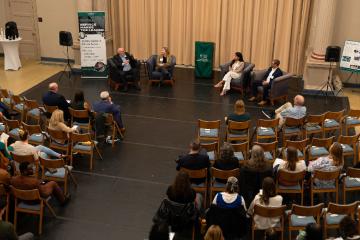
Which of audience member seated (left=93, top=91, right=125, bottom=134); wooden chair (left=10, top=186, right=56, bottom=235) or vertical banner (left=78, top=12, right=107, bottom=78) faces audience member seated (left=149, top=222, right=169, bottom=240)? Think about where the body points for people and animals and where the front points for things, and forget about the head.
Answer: the vertical banner

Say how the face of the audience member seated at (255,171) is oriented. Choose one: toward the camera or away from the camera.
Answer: away from the camera

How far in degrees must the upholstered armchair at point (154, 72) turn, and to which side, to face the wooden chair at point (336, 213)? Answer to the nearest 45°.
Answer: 0° — it already faces it

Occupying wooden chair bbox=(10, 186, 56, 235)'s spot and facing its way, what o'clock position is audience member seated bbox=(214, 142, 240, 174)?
The audience member seated is roughly at 2 o'clock from the wooden chair.

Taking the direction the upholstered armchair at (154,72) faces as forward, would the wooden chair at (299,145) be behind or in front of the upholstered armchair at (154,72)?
in front

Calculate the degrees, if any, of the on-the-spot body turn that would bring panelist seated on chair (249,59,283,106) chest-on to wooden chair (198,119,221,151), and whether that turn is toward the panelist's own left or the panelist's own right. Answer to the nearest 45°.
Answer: approximately 45° to the panelist's own left

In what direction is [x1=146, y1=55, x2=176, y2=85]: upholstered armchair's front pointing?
toward the camera

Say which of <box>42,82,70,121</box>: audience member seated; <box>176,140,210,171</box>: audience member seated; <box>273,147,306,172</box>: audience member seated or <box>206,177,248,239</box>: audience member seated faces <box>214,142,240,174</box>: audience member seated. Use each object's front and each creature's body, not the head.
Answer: <box>206,177,248,239</box>: audience member seated

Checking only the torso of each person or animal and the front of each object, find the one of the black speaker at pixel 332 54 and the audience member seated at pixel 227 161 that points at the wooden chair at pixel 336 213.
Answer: the black speaker

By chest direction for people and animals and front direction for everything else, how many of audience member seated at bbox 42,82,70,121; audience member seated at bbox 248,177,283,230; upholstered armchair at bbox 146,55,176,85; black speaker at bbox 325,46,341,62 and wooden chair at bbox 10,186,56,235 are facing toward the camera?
2

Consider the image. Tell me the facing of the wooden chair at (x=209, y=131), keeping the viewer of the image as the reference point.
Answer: facing away from the viewer

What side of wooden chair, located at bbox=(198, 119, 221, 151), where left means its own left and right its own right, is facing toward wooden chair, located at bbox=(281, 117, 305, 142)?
right

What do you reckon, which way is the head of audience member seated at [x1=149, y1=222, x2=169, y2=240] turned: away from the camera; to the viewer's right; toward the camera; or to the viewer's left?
away from the camera

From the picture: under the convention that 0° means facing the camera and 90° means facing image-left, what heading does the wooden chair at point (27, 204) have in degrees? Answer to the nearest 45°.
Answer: approximately 225°

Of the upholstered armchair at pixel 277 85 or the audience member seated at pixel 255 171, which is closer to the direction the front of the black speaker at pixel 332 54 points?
the audience member seated

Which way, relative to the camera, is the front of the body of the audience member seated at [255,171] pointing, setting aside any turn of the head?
away from the camera

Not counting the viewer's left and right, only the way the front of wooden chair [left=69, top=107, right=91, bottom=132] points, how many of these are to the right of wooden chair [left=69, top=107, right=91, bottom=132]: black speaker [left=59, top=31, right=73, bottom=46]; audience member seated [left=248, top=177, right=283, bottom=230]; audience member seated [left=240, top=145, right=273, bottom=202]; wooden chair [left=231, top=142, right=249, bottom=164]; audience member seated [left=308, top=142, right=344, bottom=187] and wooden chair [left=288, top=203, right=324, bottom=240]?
5

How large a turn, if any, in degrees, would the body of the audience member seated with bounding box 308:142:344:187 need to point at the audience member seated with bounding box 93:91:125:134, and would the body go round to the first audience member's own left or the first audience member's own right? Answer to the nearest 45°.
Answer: approximately 45° to the first audience member's own left

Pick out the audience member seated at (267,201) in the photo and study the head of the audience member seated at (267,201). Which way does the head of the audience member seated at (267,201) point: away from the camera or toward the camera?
away from the camera

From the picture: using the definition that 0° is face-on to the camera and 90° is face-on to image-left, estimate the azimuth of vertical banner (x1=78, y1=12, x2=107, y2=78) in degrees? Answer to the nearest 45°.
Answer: approximately 0°
